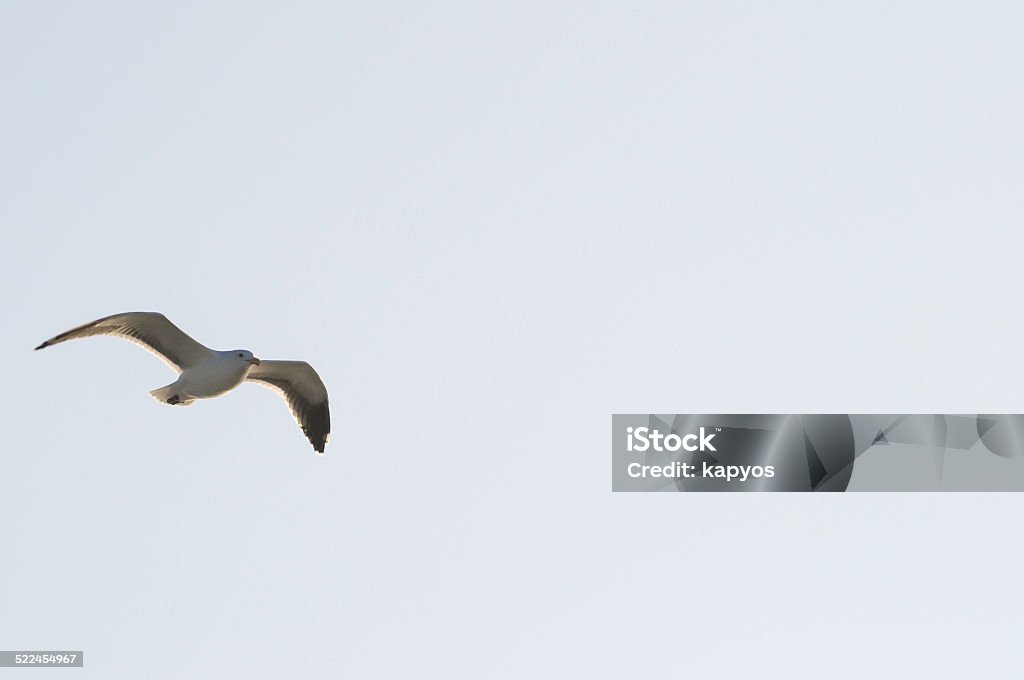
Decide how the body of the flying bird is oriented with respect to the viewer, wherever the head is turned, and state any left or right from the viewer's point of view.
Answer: facing the viewer and to the right of the viewer
